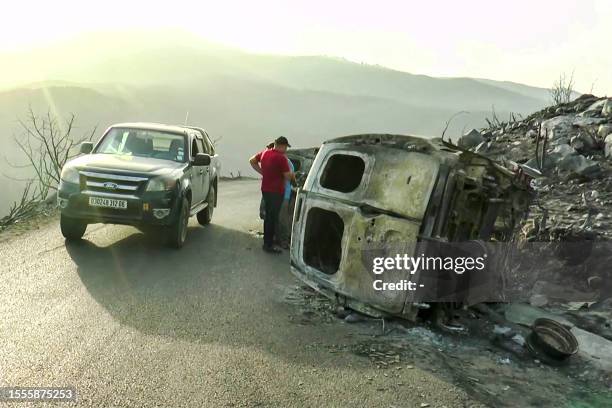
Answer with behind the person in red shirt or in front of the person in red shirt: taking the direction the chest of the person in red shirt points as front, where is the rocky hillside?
in front

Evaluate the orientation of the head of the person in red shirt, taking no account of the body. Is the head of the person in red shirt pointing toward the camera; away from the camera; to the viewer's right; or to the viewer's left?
to the viewer's right

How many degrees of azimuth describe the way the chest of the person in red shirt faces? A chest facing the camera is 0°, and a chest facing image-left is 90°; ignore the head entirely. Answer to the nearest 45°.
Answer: approximately 225°

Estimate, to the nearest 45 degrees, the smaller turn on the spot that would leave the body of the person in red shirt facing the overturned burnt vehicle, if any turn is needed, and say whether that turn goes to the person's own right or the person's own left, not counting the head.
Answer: approximately 90° to the person's own right
